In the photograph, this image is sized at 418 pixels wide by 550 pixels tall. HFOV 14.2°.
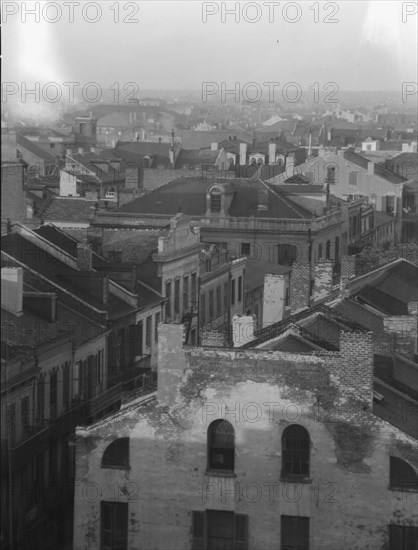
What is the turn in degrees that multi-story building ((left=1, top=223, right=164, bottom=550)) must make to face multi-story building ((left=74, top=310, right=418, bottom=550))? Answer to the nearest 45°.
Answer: approximately 45° to its right

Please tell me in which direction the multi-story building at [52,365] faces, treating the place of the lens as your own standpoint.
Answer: facing the viewer and to the right of the viewer
